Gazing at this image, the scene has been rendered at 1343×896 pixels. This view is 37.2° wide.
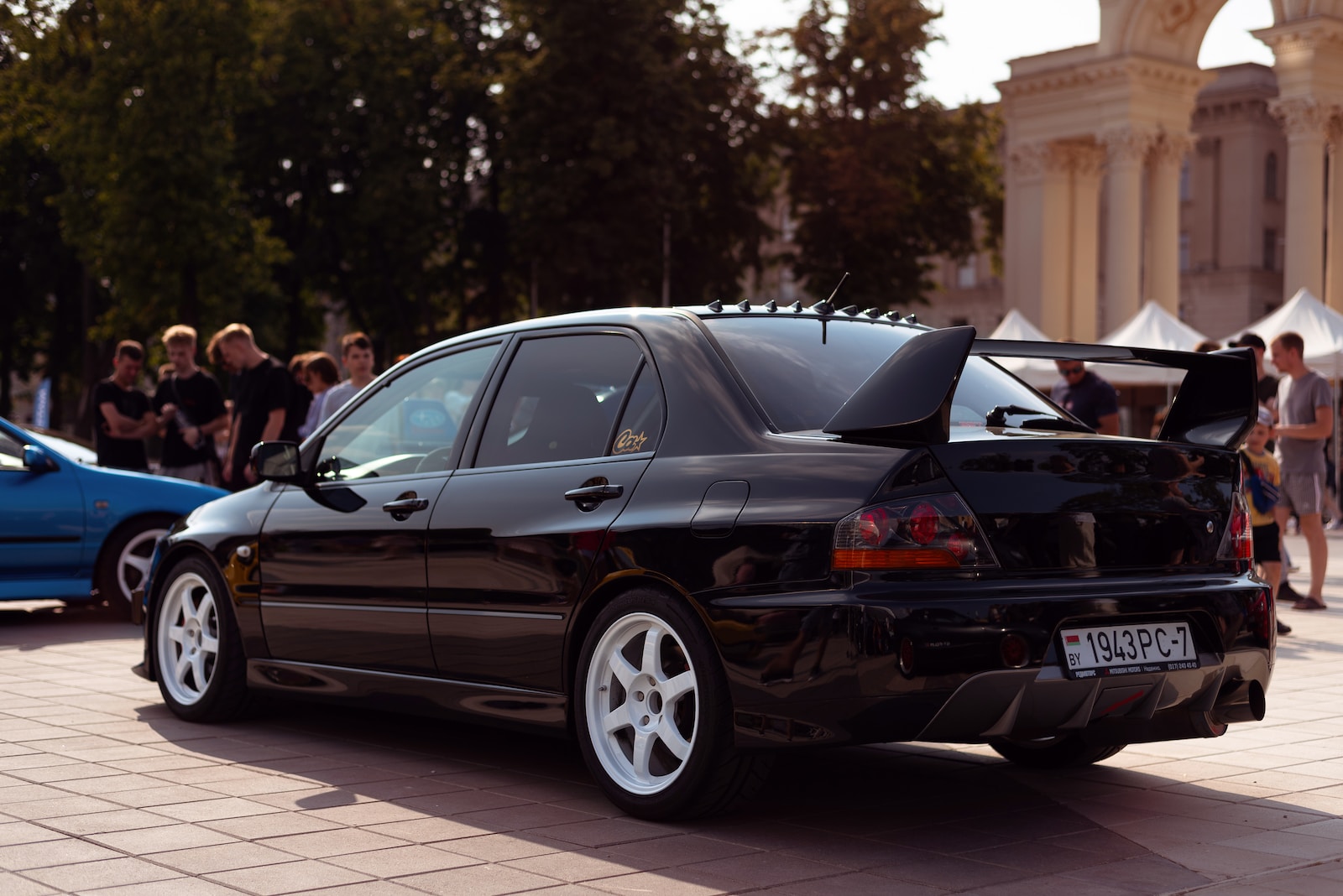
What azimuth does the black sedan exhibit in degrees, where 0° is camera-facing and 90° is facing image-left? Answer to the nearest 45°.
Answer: approximately 135°

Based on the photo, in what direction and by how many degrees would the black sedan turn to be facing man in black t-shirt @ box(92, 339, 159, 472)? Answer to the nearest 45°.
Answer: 0° — it already faces them

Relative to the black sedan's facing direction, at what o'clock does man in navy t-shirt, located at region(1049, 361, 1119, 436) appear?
The man in navy t-shirt is roughly at 2 o'clock from the black sedan.

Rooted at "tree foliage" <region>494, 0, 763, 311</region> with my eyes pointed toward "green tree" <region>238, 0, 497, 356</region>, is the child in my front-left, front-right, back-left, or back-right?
back-left

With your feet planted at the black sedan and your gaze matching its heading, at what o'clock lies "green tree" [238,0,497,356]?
The green tree is roughly at 1 o'clock from the black sedan.
